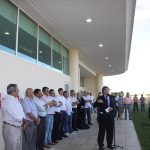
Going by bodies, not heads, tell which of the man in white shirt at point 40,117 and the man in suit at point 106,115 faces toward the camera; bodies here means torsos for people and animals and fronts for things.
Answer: the man in suit

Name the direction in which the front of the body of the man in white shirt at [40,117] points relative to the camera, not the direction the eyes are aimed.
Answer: to the viewer's right

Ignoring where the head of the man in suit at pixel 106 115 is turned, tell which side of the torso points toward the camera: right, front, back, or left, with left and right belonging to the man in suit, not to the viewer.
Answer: front

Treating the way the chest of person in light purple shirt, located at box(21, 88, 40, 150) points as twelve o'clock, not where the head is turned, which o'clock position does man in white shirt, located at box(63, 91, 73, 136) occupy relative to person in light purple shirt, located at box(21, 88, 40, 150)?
man in white shirt, located at box(63, 91, 73, 136) is roughly at 10 o'clock from person in light purple shirt, located at box(21, 88, 40, 150).

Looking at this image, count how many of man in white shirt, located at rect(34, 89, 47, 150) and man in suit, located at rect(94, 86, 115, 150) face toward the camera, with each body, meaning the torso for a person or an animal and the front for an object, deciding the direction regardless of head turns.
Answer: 1

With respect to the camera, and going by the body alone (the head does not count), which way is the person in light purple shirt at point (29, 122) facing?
to the viewer's right

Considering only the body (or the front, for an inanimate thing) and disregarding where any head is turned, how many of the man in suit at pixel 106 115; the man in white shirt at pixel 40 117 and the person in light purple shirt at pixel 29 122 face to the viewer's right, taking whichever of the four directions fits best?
2

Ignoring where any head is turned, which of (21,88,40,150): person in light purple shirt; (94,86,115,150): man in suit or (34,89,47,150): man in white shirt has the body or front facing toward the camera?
the man in suit

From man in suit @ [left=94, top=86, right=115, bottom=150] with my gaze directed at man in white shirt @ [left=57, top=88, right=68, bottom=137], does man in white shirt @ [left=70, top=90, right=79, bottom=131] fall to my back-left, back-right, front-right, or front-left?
front-right
